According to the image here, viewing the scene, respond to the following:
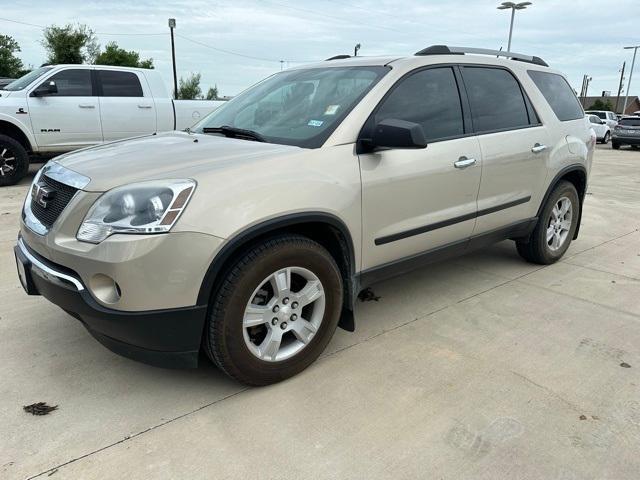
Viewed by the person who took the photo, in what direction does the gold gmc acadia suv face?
facing the viewer and to the left of the viewer

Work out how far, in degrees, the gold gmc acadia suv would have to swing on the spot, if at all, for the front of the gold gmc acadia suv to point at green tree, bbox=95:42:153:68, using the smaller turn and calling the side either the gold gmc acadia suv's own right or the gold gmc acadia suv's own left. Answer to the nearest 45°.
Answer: approximately 135° to the gold gmc acadia suv's own right

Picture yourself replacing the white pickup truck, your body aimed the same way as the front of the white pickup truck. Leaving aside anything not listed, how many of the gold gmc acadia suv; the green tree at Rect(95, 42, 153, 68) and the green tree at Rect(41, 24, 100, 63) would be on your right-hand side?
2

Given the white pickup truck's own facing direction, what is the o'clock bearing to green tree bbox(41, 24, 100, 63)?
The green tree is roughly at 3 o'clock from the white pickup truck.

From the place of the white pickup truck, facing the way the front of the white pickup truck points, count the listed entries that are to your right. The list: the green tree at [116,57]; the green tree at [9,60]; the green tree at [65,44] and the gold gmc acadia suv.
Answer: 3

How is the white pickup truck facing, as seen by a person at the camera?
facing to the left of the viewer

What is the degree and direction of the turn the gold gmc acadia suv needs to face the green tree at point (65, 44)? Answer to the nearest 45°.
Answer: approximately 90° to its right

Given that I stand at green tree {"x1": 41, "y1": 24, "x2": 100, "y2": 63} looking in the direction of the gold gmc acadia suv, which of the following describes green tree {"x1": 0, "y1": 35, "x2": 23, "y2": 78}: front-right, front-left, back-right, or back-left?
back-right

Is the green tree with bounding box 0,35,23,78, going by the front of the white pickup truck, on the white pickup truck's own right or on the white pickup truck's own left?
on the white pickup truck's own right

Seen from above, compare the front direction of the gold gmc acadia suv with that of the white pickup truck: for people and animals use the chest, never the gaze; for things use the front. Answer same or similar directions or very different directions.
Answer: same or similar directions

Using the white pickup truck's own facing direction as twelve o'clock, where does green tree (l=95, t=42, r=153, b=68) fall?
The green tree is roughly at 3 o'clock from the white pickup truck.

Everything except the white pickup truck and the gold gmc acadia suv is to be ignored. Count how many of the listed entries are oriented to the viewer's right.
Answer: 0

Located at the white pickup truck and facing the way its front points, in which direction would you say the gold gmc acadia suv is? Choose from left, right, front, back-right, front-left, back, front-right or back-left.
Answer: left
